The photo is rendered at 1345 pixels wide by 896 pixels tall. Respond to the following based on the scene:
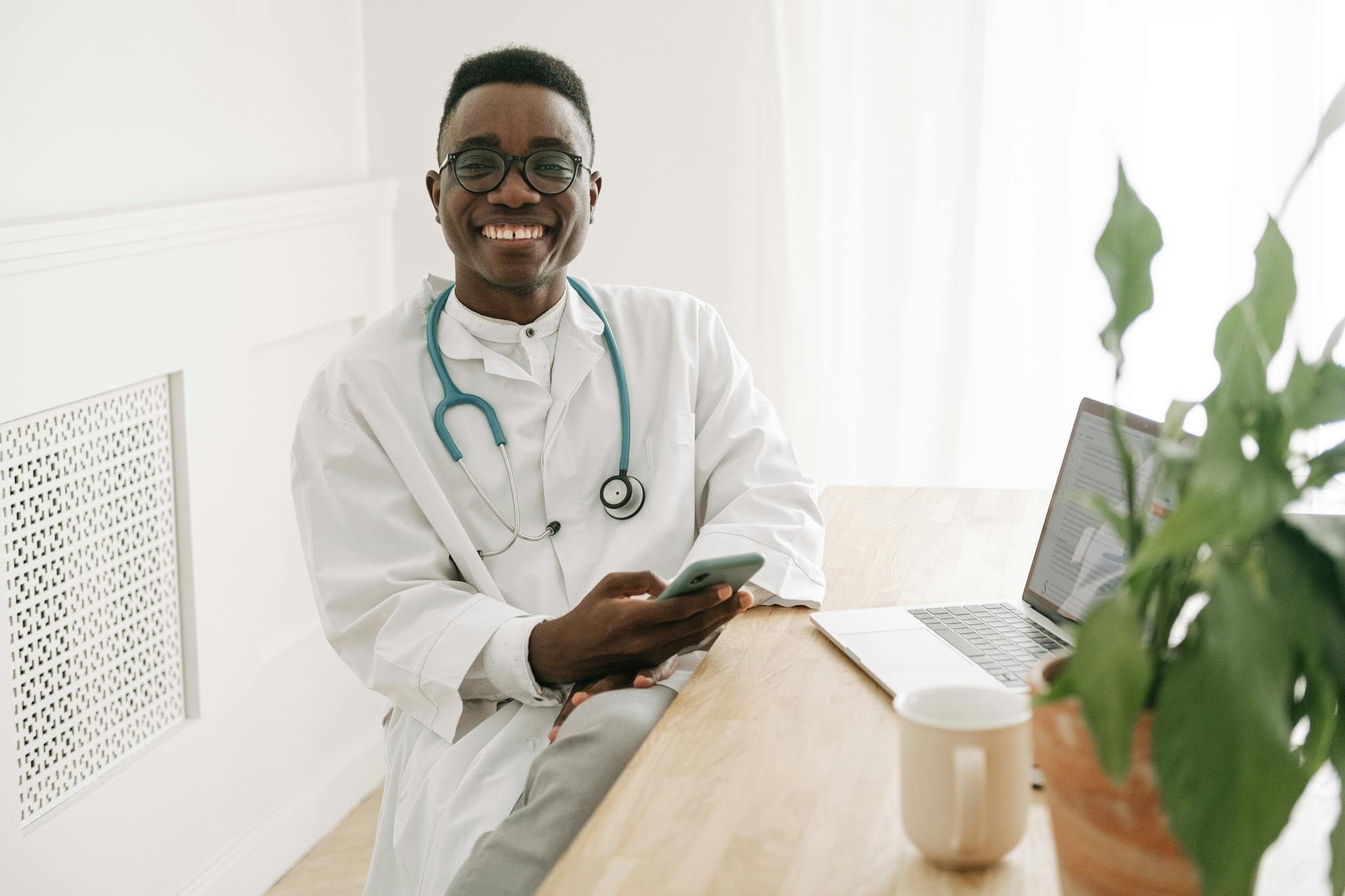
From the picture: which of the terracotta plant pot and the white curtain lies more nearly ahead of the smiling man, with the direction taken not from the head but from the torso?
the terracotta plant pot

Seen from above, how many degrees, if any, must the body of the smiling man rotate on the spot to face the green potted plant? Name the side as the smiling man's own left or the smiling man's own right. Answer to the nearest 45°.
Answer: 0° — they already face it

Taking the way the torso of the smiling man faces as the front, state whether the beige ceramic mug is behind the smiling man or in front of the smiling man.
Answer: in front

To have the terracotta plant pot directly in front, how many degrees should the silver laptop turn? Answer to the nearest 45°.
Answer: approximately 45° to its left

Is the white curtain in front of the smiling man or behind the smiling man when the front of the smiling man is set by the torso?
behind

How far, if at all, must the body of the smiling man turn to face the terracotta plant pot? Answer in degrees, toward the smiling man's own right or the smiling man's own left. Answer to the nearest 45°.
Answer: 0° — they already face it

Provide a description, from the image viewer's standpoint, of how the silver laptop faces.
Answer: facing the viewer and to the left of the viewer

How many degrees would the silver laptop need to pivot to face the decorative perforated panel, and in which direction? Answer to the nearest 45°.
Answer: approximately 45° to its right

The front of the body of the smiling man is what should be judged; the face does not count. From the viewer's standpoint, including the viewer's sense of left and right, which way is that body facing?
facing the viewer

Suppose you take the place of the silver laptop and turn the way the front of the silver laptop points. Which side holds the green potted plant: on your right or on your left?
on your left

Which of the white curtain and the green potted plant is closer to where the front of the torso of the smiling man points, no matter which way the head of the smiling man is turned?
the green potted plant
